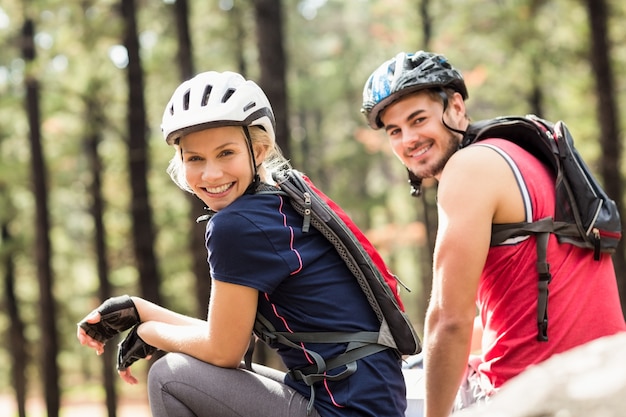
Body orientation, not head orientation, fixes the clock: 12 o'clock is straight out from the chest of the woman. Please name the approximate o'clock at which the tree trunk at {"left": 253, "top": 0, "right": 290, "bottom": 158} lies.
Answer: The tree trunk is roughly at 3 o'clock from the woman.

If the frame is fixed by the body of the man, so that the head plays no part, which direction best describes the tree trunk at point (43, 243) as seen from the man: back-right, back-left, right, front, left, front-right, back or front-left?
front-right

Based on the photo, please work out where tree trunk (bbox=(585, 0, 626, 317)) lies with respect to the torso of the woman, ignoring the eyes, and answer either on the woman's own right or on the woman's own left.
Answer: on the woman's own right

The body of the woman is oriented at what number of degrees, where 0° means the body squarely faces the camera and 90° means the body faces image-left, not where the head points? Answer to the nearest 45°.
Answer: approximately 90°

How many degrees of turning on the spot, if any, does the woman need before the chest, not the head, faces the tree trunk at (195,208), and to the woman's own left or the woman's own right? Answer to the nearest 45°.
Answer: approximately 90° to the woman's own right

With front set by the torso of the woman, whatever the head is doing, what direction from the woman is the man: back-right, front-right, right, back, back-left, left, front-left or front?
back

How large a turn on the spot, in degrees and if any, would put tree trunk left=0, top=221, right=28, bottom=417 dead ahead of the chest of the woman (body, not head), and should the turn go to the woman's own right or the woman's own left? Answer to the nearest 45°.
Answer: approximately 90° to the woman's own right

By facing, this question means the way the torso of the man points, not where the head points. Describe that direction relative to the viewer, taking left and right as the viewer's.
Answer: facing to the left of the viewer
